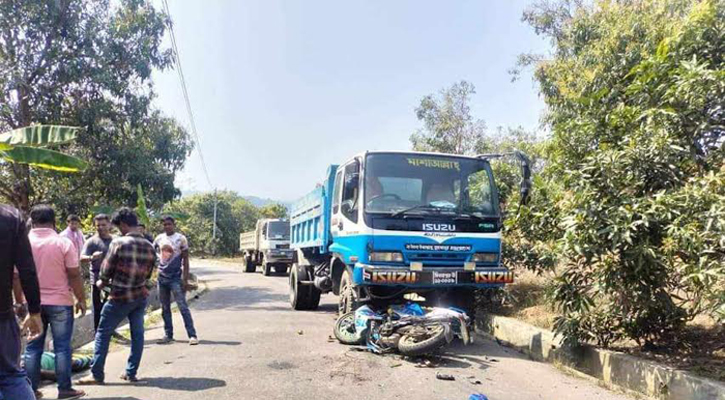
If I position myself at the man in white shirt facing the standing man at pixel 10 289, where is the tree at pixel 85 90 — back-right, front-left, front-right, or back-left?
back-right

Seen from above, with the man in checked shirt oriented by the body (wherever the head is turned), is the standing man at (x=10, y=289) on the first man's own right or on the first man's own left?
on the first man's own left

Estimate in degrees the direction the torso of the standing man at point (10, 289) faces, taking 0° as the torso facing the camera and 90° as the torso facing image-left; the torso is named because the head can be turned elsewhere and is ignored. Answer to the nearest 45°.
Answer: approximately 180°

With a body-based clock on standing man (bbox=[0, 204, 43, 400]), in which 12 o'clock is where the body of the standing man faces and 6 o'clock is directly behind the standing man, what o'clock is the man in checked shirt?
The man in checked shirt is roughly at 1 o'clock from the standing man.

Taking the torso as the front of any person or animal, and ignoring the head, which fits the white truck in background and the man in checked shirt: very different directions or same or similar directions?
very different directions
